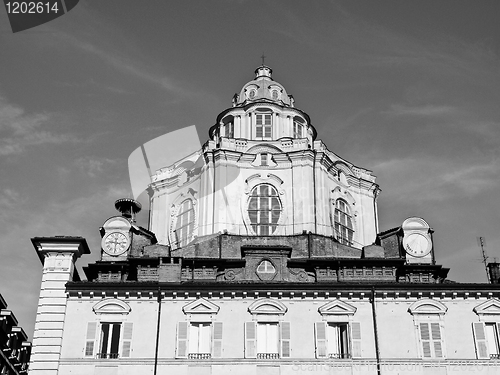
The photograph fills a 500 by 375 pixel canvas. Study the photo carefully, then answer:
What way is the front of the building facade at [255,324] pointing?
toward the camera
